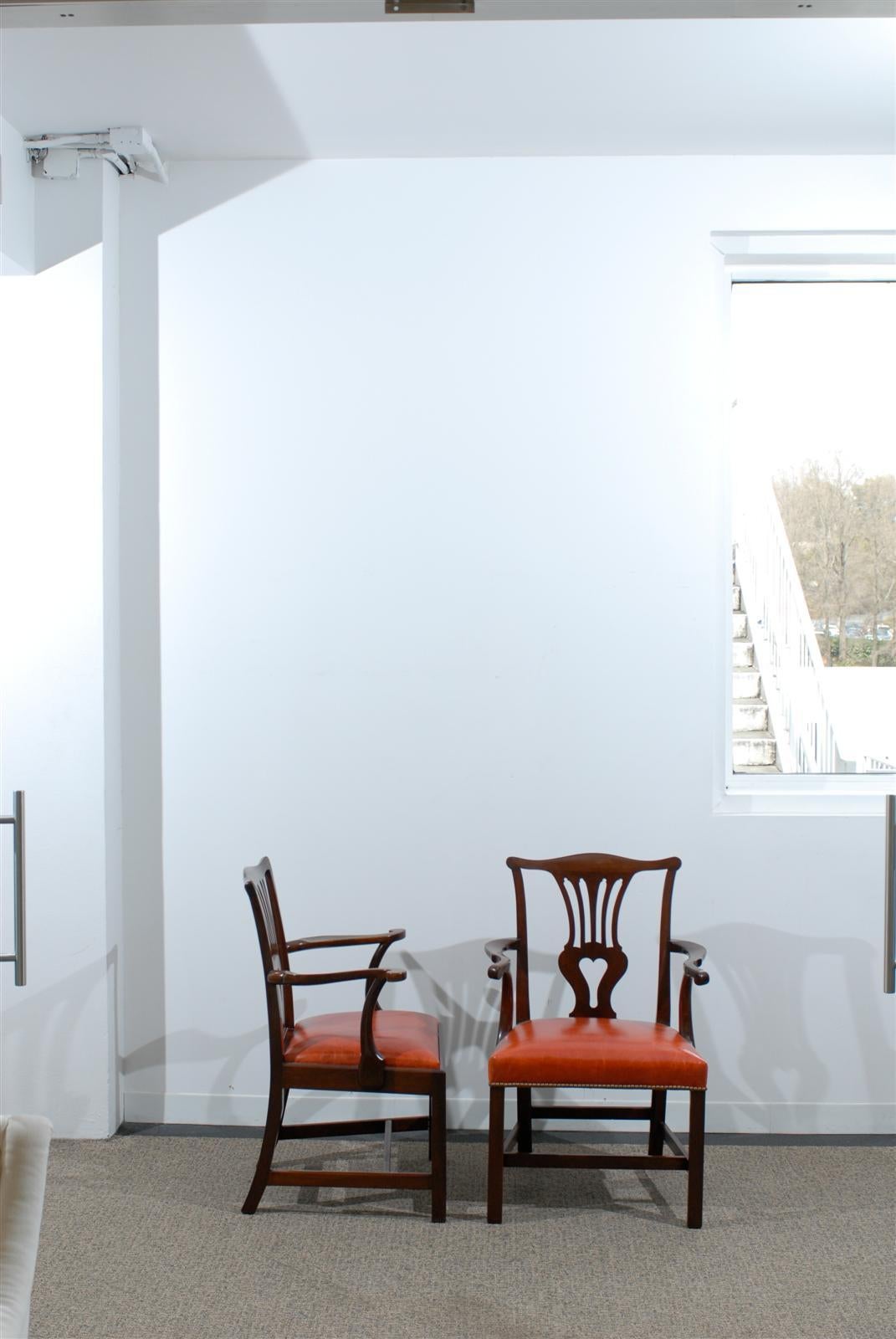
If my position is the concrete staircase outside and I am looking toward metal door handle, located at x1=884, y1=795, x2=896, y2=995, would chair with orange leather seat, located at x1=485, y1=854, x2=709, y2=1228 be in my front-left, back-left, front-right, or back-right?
front-right

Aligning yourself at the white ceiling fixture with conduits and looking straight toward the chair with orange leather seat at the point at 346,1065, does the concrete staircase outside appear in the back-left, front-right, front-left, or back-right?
front-left

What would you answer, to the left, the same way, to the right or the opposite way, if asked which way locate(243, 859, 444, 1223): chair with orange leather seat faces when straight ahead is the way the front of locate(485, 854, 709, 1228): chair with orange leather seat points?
to the left

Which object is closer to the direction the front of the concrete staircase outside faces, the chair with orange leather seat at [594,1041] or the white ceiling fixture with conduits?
the chair with orange leather seat

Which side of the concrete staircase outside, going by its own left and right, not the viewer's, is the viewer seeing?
front

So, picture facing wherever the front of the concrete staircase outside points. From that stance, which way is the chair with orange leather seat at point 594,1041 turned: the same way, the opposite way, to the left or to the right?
the same way

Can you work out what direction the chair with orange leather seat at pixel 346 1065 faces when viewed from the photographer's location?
facing to the right of the viewer

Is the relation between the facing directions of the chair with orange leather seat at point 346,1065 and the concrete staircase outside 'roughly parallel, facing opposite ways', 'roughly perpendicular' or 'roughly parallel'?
roughly perpendicular

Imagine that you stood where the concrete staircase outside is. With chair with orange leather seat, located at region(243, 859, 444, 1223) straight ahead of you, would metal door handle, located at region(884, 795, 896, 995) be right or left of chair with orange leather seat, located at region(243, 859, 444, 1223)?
left

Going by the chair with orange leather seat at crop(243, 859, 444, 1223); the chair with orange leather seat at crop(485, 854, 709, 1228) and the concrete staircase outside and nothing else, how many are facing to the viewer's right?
1

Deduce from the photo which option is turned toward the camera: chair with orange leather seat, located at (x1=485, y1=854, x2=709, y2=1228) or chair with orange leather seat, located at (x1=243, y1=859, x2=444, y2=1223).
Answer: chair with orange leather seat, located at (x1=485, y1=854, x2=709, y2=1228)

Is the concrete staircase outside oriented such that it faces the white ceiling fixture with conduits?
no

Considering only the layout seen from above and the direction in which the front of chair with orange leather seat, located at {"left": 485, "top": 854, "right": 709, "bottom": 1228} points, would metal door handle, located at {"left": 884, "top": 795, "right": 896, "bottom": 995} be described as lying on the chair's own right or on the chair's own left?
on the chair's own left

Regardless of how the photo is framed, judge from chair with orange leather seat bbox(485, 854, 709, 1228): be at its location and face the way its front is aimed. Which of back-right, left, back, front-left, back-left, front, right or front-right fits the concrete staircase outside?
back-left

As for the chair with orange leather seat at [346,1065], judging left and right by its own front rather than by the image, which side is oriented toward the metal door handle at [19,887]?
back

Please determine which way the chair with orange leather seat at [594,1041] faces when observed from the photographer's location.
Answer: facing the viewer

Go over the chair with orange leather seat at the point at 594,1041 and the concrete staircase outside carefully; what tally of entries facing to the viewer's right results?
0

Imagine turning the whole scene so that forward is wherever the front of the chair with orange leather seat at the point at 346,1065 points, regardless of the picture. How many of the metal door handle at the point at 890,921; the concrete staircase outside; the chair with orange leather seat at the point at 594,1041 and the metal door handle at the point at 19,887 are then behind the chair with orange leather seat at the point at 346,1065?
1
